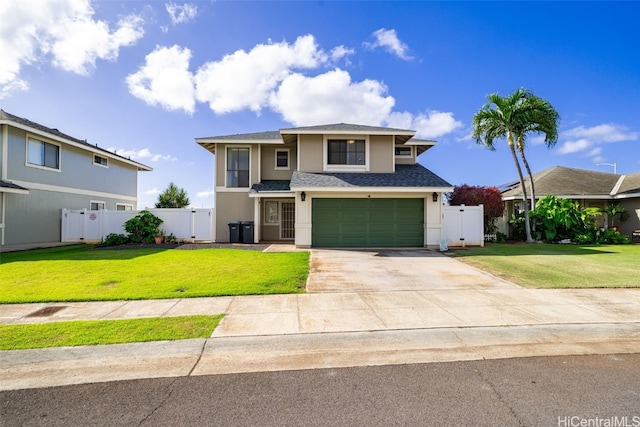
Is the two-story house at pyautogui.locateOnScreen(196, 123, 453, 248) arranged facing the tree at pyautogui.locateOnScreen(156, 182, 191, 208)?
no

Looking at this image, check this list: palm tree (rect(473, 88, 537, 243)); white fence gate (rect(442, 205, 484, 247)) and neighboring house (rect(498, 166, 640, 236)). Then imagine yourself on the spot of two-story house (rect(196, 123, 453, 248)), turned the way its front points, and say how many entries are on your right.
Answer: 0

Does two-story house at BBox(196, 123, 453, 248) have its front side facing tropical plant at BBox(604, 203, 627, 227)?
no

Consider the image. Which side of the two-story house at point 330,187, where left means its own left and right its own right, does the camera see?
front

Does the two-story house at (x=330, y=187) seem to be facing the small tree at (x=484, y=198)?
no

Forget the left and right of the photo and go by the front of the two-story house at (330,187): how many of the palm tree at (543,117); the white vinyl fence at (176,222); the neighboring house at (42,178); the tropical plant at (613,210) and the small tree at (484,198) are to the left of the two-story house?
3

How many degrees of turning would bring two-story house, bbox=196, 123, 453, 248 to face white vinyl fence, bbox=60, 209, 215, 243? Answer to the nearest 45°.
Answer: approximately 90° to its right

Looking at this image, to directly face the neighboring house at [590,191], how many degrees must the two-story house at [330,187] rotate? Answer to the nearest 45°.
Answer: approximately 90° to its left

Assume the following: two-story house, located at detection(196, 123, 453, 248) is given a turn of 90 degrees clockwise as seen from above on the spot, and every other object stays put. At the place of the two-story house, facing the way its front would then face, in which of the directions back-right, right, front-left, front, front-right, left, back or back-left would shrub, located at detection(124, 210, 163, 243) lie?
front

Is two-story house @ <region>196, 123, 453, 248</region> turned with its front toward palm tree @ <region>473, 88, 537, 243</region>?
no

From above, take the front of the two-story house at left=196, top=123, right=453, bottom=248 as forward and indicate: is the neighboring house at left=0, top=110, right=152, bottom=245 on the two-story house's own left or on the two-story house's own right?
on the two-story house's own right

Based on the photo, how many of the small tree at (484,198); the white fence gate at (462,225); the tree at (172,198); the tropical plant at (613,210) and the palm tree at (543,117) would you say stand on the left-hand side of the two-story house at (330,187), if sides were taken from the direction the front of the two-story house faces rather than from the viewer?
4

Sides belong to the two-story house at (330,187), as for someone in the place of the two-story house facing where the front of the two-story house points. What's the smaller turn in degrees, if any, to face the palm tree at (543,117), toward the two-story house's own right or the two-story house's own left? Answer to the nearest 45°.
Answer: approximately 90° to the two-story house's own left
